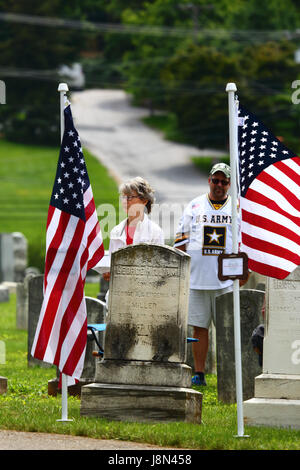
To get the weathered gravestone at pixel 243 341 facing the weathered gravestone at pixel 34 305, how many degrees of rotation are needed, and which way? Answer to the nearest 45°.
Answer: approximately 135° to its right

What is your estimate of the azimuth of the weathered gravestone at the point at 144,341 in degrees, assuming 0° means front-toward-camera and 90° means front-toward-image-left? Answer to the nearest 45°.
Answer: approximately 0°

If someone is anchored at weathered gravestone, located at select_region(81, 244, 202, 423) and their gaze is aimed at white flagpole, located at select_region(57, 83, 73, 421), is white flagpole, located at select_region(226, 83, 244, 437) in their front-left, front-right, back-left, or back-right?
back-left

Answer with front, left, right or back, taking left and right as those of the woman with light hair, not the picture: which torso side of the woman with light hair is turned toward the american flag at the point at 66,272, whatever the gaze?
front

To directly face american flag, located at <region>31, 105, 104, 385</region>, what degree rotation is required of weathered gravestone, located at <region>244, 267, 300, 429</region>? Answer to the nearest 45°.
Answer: approximately 90° to its right

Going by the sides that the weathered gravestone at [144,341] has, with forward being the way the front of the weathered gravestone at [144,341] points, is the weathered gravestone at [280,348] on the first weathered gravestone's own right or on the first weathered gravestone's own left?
on the first weathered gravestone's own left

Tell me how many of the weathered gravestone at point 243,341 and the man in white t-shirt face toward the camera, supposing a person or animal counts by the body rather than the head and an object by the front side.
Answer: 2

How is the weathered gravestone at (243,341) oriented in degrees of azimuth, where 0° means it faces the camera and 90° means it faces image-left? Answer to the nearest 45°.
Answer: approximately 0°
